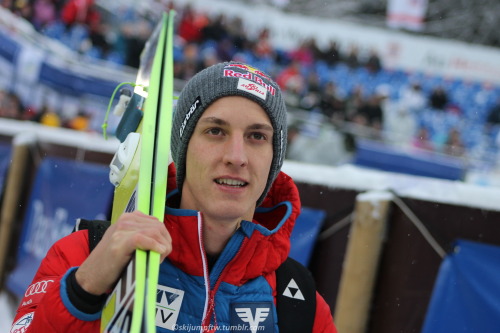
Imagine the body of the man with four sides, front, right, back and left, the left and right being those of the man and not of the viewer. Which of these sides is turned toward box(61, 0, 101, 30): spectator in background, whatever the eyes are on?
back

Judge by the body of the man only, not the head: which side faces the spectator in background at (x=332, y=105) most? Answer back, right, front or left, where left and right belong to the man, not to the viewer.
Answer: back

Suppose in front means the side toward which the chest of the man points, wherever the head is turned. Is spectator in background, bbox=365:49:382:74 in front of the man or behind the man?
behind

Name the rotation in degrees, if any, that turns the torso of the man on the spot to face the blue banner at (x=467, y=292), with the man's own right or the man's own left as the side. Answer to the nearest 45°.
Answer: approximately 135° to the man's own left

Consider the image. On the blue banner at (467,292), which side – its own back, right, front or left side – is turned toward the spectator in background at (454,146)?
back

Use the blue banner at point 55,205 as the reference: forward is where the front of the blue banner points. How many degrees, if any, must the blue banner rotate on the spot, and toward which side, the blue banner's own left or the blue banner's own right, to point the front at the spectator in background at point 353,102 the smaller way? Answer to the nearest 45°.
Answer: approximately 135° to the blue banner's own left

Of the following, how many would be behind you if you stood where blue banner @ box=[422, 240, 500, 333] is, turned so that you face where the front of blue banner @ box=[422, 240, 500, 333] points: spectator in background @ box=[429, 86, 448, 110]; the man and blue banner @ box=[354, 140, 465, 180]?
2

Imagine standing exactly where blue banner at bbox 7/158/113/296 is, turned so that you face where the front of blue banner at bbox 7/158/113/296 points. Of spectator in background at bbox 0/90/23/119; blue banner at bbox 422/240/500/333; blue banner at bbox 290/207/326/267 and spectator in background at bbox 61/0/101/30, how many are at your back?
2

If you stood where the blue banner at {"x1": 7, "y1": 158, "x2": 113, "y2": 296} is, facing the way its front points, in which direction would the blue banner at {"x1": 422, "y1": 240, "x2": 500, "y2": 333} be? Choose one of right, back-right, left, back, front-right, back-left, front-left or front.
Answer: front-left

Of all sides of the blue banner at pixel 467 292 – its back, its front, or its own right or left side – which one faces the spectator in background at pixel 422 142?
back

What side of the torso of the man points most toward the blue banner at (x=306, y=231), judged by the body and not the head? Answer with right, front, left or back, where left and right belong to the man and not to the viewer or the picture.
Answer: back

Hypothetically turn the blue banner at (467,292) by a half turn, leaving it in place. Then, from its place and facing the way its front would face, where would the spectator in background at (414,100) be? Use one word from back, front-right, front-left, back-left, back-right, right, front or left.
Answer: front

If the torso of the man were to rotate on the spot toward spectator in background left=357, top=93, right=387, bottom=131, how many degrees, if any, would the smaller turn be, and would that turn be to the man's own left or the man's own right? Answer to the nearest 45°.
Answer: approximately 180°

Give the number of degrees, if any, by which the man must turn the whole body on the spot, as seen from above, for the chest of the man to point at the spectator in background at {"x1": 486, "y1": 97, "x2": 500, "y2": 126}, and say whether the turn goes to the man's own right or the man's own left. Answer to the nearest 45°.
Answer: approximately 135° to the man's own left
